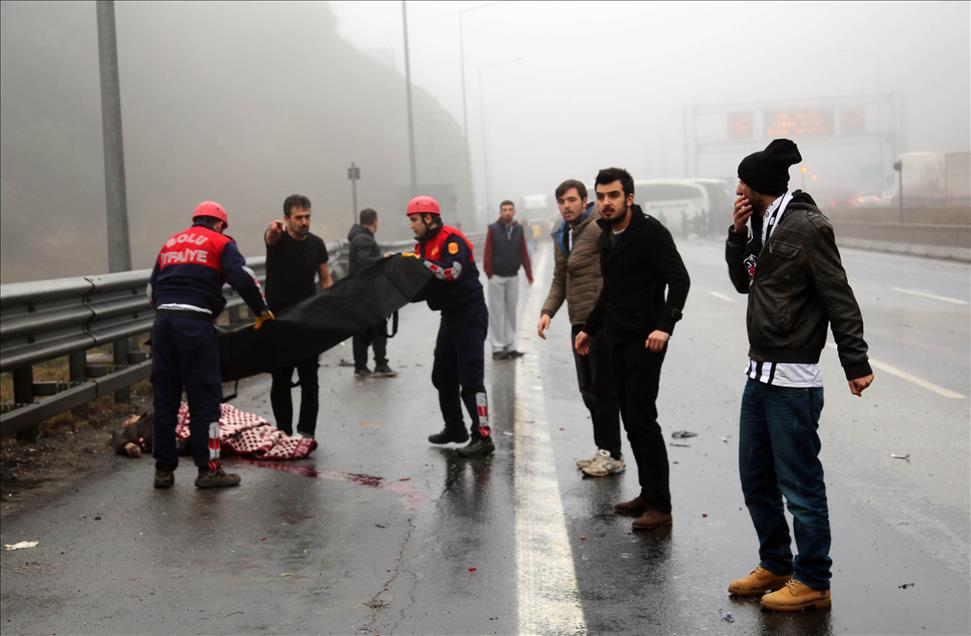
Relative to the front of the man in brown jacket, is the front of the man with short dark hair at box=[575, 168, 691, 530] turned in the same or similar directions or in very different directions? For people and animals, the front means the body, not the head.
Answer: same or similar directions

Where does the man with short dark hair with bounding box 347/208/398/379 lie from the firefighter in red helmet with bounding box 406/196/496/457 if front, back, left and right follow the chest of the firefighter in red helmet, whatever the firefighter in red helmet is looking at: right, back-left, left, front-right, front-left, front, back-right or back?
right

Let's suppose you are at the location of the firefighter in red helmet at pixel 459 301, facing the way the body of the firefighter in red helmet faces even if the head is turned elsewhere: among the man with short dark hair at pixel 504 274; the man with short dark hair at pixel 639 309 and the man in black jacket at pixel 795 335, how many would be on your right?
1

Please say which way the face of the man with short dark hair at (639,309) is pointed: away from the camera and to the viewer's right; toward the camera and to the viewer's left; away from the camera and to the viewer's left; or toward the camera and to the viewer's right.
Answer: toward the camera and to the viewer's left

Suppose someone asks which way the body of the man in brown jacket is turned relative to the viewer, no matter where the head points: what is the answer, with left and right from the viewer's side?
facing the viewer and to the left of the viewer

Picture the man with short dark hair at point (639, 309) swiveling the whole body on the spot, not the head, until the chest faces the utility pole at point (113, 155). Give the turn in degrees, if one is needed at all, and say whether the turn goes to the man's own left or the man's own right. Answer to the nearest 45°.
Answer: approximately 90° to the man's own right

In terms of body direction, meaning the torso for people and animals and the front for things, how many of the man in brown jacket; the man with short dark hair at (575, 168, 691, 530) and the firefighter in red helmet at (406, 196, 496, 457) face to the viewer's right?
0

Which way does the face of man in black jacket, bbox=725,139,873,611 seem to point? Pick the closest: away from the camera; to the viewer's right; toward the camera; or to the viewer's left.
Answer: to the viewer's left

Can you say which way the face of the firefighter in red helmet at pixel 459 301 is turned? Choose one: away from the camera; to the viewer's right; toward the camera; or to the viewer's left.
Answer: to the viewer's left

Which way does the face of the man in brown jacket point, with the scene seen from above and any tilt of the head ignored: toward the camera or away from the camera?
toward the camera

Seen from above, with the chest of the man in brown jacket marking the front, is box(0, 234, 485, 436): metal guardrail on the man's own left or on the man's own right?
on the man's own right

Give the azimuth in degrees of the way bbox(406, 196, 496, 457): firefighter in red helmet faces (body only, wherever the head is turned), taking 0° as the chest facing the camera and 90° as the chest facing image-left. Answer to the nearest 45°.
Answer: approximately 90°
